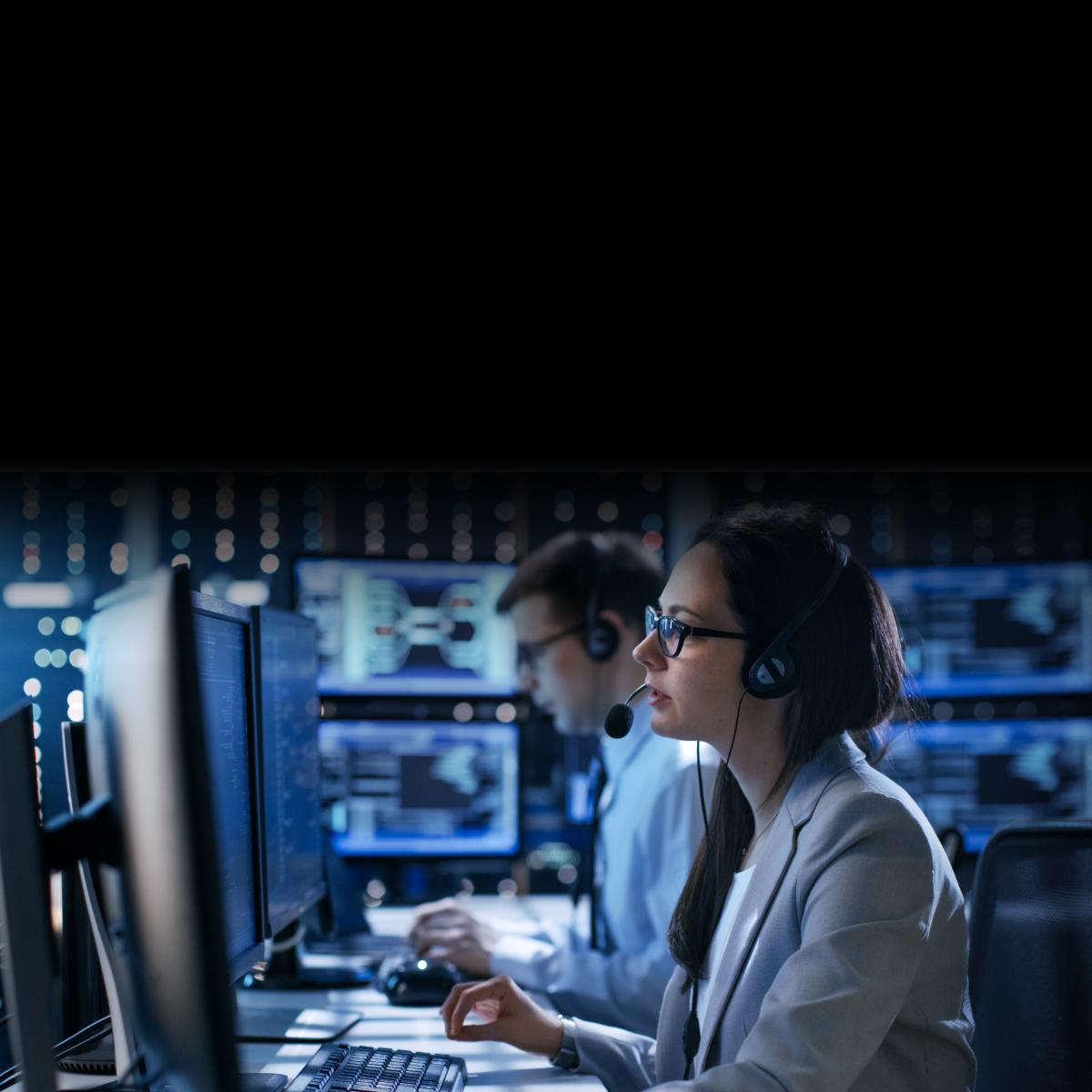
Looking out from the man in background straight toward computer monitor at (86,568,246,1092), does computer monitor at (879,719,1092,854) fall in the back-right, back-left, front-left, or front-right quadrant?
back-left

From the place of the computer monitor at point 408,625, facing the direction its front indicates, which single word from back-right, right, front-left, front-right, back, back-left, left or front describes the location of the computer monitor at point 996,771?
left

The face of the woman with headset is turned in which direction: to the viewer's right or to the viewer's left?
to the viewer's left

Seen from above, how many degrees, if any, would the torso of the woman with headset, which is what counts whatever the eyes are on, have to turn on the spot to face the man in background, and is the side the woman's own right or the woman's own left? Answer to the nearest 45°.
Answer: approximately 90° to the woman's own right

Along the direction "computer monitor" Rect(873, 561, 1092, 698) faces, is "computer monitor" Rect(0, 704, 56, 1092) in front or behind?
in front

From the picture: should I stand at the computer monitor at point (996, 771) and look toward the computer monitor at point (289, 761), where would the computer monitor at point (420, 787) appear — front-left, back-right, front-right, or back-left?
front-right

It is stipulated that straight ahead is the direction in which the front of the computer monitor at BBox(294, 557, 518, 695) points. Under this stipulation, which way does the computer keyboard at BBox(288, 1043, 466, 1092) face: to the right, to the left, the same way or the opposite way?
to the left

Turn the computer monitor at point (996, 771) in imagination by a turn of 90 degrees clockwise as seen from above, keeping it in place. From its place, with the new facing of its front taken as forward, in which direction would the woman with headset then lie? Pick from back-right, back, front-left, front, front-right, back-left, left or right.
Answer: left

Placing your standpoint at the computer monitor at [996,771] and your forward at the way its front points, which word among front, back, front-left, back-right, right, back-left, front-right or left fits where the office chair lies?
front

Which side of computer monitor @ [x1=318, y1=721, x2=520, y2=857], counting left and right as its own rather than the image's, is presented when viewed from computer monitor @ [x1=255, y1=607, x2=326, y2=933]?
front

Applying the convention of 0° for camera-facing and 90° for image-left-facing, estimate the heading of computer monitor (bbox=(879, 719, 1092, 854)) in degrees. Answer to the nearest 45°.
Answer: approximately 0°

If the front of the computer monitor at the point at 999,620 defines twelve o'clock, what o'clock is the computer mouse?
The computer mouse is roughly at 1 o'clock from the computer monitor.

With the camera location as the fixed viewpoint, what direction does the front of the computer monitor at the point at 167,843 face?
facing to the right of the viewer

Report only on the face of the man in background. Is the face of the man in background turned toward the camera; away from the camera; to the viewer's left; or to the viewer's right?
to the viewer's left

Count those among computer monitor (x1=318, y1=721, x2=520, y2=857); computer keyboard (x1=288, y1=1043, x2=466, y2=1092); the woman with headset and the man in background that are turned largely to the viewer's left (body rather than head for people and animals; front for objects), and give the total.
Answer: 2

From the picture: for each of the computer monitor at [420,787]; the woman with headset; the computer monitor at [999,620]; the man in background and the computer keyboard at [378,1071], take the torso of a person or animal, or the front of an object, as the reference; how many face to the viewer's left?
2

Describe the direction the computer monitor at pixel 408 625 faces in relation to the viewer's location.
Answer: facing the viewer

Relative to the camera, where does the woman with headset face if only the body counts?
to the viewer's left

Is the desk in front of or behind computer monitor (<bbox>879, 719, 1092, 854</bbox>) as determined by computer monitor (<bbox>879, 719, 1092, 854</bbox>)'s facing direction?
in front

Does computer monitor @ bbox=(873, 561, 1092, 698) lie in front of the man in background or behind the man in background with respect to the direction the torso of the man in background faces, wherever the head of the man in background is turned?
behind

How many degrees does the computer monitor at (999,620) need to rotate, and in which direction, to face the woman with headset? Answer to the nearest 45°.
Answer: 0° — it already faces them
